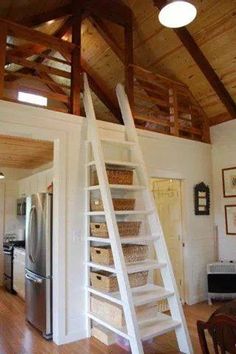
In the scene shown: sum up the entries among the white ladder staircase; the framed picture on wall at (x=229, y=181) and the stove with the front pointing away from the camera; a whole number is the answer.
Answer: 0

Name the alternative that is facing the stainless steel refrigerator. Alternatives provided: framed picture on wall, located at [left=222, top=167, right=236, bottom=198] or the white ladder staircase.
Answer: the framed picture on wall

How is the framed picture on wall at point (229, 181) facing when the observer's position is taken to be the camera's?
facing the viewer and to the left of the viewer

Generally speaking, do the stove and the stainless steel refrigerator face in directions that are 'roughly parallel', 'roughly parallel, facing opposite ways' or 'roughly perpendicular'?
roughly parallel

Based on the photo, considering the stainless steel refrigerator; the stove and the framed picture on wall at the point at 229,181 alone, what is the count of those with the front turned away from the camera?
0

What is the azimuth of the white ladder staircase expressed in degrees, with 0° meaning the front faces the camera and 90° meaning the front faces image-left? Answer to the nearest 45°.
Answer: approximately 315°

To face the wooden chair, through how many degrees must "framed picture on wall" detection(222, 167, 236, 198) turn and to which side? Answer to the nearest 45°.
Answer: approximately 45° to its left

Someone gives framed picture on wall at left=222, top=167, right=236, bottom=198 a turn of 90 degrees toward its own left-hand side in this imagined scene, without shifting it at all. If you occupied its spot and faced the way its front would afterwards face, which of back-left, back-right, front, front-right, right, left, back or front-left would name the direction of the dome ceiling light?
front-right

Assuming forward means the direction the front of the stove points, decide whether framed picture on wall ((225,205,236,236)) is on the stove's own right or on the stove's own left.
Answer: on the stove's own left

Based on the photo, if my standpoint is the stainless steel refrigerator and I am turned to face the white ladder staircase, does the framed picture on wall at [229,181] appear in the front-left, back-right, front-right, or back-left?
front-left
